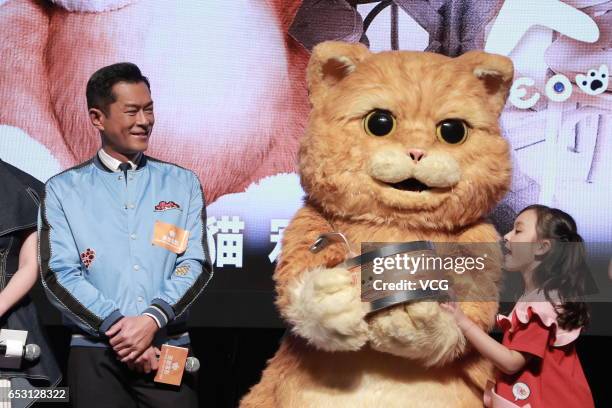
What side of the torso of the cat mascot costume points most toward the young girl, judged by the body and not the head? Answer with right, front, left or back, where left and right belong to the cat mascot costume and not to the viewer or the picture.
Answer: left

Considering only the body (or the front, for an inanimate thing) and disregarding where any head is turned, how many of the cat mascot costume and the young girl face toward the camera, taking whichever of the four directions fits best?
1

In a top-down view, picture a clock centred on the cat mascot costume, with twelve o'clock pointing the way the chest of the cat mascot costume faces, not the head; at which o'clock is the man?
The man is roughly at 3 o'clock from the cat mascot costume.

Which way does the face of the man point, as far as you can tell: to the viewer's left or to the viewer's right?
to the viewer's right

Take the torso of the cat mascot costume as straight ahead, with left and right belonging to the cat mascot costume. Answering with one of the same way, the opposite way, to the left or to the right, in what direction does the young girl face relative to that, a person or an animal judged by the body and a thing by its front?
to the right

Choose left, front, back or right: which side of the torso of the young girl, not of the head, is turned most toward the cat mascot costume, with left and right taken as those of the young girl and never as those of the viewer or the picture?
front

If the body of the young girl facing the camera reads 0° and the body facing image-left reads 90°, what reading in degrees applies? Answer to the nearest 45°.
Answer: approximately 90°

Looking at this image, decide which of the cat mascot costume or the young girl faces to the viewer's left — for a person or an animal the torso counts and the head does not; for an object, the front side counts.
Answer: the young girl

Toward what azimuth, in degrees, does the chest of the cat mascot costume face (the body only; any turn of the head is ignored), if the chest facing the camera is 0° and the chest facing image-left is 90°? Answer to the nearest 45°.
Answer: approximately 0°

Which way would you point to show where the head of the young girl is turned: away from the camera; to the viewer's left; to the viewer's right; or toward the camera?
to the viewer's left

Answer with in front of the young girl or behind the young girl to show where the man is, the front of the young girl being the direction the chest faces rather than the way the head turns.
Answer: in front
